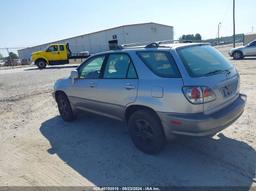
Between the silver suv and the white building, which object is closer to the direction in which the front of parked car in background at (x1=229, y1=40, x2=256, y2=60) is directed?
the white building

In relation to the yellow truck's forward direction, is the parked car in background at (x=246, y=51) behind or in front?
behind

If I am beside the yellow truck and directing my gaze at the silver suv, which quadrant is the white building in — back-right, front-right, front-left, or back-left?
back-left

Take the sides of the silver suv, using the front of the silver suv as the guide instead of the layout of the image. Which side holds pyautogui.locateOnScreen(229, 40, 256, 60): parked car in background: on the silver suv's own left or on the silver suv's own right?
on the silver suv's own right

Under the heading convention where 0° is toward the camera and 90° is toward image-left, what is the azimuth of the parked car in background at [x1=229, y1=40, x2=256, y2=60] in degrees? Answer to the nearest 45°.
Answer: approximately 90°

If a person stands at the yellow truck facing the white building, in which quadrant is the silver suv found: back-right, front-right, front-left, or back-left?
back-right

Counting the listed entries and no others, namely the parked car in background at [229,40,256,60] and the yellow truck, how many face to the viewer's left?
2

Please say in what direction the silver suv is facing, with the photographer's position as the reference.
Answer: facing away from the viewer and to the left of the viewer

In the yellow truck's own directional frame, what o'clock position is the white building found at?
The white building is roughly at 4 o'clock from the yellow truck.

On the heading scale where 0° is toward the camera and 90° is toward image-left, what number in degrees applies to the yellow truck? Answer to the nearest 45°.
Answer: approximately 90°
